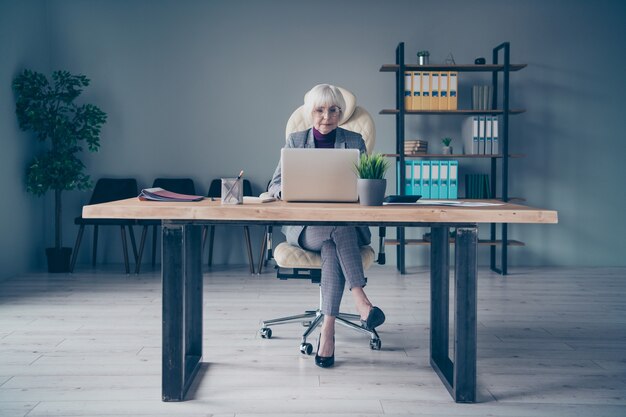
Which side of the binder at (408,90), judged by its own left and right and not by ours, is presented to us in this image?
front

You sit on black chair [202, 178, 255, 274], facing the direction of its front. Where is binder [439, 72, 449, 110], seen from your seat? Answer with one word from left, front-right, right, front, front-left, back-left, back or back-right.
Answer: left

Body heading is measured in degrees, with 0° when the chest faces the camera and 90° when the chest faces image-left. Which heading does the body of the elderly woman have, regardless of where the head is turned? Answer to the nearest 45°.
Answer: approximately 0°

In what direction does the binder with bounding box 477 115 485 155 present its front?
toward the camera

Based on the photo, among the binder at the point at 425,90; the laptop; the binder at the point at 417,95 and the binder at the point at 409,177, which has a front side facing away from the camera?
the laptop

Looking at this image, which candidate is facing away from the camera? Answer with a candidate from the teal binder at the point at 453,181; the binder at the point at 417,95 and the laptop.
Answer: the laptop

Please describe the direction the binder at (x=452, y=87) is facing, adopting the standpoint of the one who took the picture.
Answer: facing the viewer

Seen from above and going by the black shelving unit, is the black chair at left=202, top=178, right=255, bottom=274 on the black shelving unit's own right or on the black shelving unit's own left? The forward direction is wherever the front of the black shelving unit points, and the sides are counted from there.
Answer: on the black shelving unit's own right

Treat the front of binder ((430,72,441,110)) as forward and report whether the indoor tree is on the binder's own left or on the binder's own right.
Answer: on the binder's own right

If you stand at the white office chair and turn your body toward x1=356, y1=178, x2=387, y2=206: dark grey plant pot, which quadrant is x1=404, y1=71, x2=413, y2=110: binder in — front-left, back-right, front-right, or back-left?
back-left

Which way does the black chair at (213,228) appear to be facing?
toward the camera
